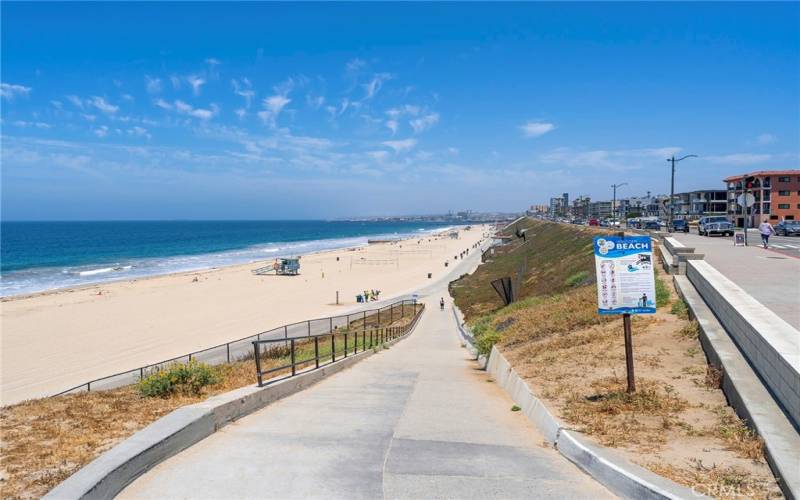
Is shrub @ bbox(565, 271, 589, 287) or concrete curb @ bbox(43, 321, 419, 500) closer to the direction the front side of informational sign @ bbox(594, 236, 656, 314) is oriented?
the concrete curb

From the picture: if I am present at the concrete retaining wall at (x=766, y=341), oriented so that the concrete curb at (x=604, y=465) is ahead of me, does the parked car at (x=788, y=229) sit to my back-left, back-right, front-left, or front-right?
back-right

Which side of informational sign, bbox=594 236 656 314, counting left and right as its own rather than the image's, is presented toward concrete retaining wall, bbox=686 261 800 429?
left

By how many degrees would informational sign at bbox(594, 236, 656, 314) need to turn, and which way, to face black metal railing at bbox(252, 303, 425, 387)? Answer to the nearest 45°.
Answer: approximately 135° to its right

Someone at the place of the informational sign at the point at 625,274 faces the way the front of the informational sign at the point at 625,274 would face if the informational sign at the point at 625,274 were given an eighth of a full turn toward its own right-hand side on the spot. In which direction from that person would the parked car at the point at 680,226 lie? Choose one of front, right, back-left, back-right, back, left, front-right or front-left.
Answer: back-right

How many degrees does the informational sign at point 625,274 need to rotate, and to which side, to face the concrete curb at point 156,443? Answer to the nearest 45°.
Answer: approximately 45° to its right

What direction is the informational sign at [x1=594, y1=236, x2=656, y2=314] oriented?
toward the camera

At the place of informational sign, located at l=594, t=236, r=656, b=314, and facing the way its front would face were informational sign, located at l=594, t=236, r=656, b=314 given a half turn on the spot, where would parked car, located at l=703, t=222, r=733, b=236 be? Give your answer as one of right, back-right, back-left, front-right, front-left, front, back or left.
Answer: front

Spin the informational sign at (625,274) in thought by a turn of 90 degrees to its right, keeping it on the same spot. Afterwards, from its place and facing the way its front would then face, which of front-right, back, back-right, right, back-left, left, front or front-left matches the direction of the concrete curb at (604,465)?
left

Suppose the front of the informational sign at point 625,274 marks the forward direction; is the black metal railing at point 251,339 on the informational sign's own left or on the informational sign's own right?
on the informational sign's own right

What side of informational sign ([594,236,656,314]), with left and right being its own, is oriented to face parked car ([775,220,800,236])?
back
